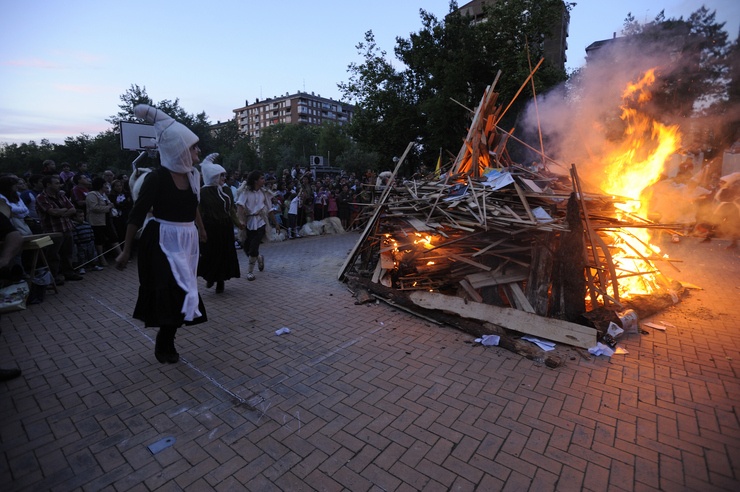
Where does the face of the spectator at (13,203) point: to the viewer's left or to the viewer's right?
to the viewer's right

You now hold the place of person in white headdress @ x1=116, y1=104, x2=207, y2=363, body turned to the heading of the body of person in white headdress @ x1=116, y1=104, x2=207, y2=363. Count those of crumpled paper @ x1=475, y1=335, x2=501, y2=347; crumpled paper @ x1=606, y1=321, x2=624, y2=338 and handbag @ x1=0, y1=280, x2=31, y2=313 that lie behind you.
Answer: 1

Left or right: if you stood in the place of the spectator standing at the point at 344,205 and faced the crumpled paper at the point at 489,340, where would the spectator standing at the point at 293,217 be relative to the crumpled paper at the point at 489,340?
right

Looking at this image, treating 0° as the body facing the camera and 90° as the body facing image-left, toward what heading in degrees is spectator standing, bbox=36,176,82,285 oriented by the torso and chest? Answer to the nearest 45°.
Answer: approximately 315°

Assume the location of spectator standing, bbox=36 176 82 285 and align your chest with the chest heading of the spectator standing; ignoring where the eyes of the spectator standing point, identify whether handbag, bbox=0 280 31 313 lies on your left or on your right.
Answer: on your right

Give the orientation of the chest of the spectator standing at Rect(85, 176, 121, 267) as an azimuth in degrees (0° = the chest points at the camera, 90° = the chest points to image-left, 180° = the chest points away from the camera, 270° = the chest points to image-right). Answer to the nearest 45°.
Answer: approximately 315°

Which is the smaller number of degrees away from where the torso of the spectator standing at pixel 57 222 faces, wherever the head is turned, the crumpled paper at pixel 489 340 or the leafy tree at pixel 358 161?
the crumpled paper
